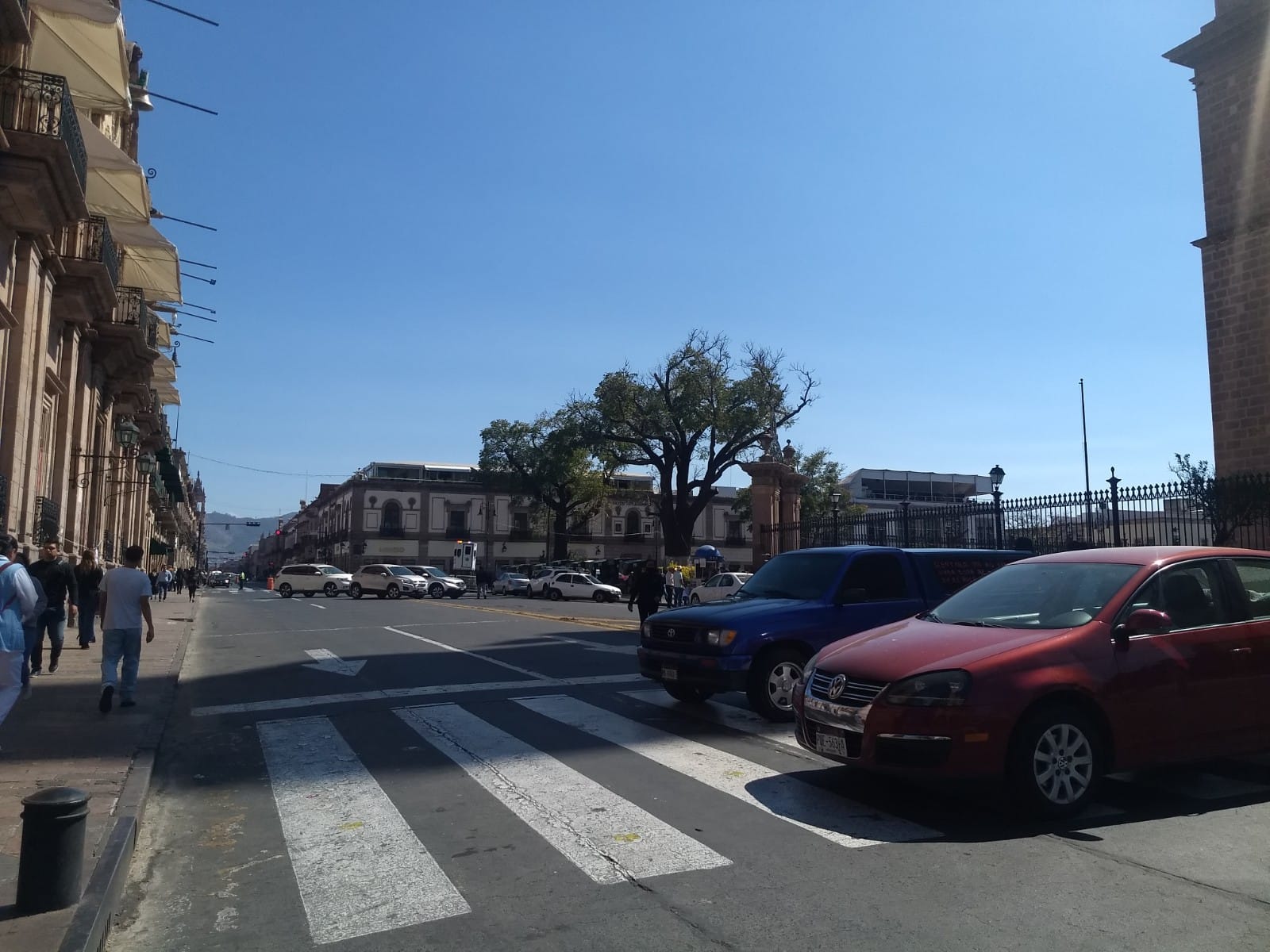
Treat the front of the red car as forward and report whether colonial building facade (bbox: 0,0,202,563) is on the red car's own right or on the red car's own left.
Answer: on the red car's own right

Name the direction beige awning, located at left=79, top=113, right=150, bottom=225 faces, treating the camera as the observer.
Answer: facing to the right of the viewer

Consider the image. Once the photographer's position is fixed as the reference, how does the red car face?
facing the viewer and to the left of the viewer

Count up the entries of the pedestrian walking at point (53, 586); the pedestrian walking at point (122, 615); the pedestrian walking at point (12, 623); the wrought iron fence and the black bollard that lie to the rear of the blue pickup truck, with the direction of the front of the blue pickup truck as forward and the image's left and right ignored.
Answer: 1

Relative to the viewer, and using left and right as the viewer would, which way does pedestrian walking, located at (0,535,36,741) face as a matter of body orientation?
facing away from the viewer

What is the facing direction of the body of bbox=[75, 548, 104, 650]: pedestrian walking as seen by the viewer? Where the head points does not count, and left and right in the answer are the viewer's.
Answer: facing away from the viewer

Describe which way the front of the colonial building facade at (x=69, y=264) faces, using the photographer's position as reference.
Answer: facing to the right of the viewer

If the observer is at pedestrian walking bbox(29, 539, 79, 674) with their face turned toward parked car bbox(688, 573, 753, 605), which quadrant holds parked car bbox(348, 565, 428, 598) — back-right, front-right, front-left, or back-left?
front-left

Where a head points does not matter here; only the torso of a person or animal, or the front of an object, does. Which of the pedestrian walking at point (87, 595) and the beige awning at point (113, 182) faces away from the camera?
the pedestrian walking

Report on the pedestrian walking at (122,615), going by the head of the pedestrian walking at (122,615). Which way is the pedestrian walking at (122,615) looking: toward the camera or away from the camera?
away from the camera

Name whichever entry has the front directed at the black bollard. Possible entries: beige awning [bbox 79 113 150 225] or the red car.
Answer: the red car

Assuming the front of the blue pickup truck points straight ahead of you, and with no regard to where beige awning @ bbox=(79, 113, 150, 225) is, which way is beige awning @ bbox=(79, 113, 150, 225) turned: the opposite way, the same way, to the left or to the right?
the opposite way
